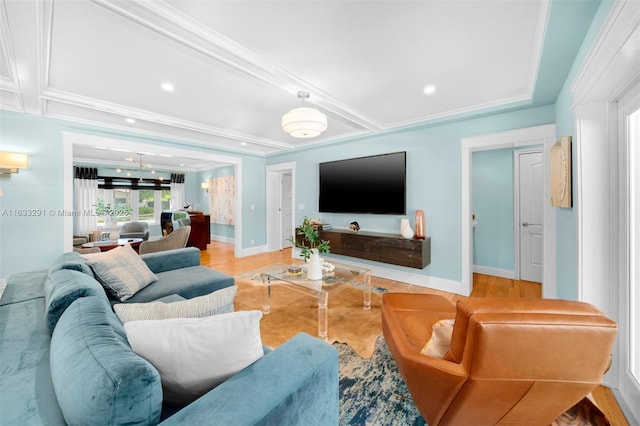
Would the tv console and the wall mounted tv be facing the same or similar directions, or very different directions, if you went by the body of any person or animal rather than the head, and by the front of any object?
same or similar directions

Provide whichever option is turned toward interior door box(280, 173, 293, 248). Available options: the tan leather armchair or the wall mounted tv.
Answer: the tan leather armchair

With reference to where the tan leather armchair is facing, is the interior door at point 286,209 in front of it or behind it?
in front

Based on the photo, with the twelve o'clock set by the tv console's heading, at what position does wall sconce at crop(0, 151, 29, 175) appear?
The wall sconce is roughly at 1 o'clock from the tv console.

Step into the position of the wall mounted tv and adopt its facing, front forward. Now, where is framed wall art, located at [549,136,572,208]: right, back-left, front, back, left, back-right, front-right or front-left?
left

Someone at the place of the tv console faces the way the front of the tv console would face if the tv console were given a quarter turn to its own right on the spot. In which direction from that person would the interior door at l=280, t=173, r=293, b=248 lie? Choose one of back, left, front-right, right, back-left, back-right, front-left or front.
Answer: front

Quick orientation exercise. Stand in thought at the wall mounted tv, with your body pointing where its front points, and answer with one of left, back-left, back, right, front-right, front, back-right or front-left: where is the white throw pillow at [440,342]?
front-left

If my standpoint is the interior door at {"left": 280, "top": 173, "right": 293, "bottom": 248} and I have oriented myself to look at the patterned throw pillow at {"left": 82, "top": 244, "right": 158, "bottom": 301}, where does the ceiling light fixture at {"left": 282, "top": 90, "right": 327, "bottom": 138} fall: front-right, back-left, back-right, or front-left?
front-left

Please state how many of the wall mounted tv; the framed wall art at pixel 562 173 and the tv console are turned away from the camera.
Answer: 0

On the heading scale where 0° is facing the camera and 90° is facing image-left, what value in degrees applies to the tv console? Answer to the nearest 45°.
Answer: approximately 45°

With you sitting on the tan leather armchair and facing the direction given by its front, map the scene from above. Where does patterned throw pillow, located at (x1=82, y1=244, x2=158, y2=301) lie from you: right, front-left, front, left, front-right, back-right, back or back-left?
front-left

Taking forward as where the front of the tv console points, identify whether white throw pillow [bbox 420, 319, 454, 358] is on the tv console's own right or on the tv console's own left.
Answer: on the tv console's own left

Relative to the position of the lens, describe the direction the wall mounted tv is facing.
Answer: facing the viewer and to the left of the viewer
